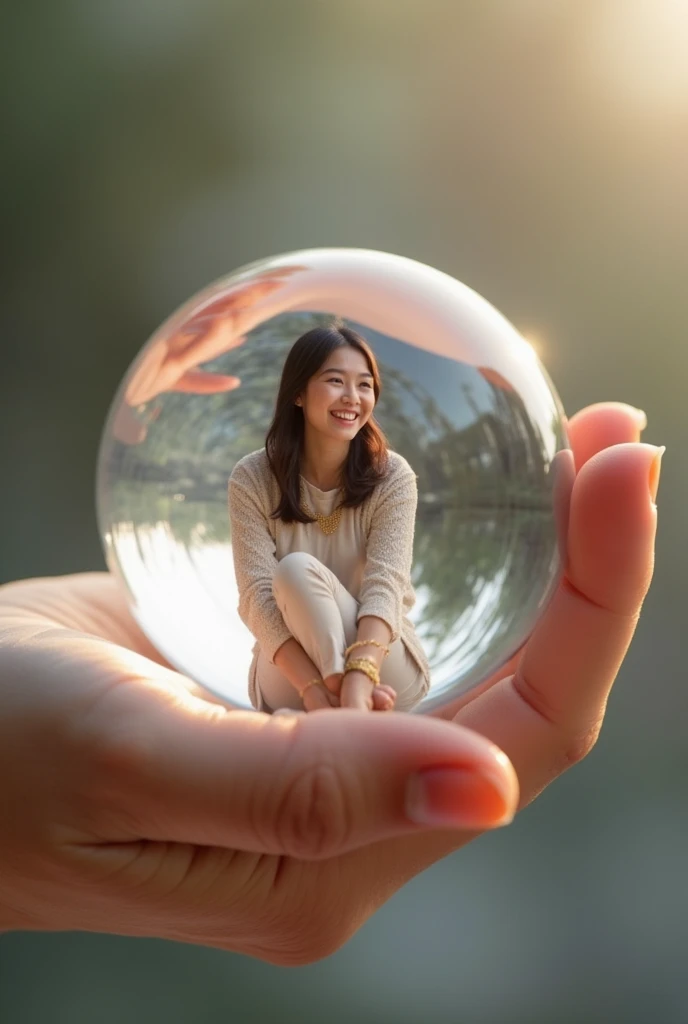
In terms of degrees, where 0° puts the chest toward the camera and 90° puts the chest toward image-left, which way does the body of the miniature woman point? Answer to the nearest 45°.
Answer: approximately 0°
